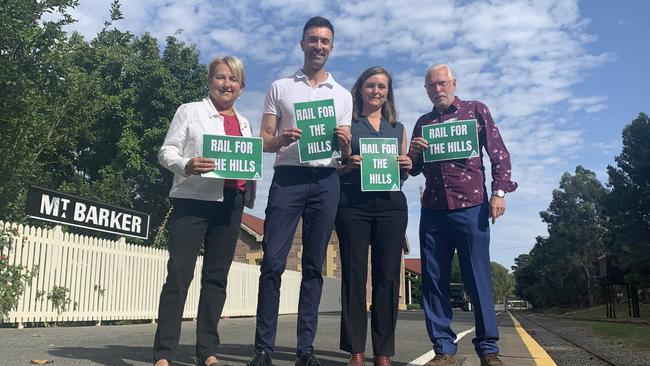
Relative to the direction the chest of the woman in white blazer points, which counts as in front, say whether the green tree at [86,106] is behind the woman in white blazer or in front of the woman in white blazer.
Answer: behind

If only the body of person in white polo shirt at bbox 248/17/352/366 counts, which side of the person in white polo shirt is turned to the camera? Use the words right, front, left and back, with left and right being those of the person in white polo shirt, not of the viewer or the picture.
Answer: front

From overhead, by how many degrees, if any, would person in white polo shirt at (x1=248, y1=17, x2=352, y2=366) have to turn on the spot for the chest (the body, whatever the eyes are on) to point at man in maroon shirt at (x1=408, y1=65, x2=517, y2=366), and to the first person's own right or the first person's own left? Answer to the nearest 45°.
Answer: approximately 90° to the first person's own left

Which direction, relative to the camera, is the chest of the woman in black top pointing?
toward the camera

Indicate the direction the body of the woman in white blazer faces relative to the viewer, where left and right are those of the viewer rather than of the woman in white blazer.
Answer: facing the viewer and to the right of the viewer

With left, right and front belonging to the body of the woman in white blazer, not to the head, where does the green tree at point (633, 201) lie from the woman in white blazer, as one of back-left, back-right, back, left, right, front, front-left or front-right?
left

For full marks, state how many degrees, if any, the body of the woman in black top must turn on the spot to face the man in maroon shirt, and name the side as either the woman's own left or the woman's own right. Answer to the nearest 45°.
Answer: approximately 135° to the woman's own left

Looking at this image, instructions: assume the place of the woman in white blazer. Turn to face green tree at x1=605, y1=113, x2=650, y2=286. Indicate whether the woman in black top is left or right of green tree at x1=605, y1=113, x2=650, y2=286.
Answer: right
